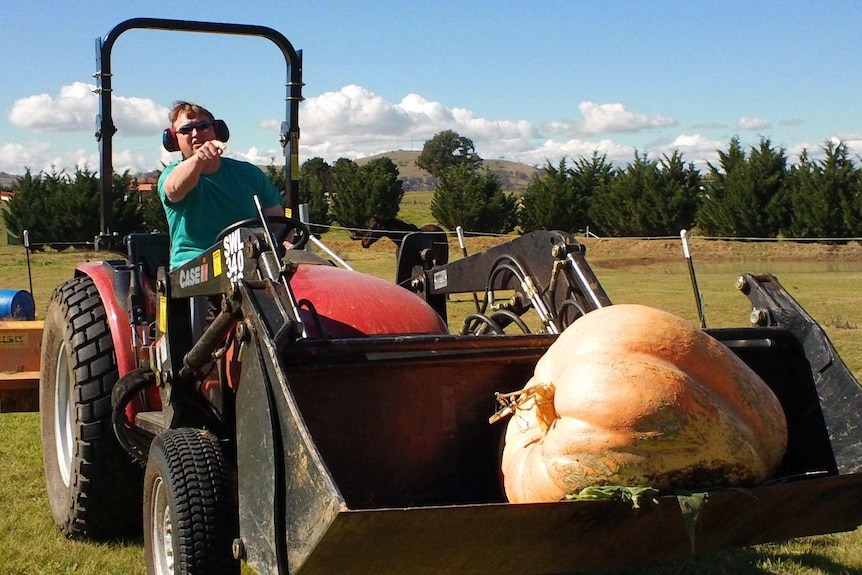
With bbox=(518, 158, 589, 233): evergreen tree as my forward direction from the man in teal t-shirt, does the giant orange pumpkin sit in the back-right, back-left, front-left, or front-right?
back-right

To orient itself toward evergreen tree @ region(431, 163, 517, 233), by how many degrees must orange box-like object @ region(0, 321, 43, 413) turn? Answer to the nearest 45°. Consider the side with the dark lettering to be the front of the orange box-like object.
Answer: approximately 135° to its left

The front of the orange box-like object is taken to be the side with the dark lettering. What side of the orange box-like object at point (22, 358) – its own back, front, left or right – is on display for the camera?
front

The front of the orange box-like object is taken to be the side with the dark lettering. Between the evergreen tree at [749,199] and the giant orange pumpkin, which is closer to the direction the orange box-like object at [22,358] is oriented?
the giant orange pumpkin

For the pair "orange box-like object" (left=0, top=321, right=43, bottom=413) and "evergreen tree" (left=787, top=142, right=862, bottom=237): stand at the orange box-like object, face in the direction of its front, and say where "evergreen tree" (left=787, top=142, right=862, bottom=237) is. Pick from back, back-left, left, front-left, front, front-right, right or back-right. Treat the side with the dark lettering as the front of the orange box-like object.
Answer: back-left
